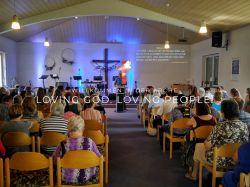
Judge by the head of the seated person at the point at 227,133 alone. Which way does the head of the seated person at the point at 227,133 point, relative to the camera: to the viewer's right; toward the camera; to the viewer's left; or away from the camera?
away from the camera

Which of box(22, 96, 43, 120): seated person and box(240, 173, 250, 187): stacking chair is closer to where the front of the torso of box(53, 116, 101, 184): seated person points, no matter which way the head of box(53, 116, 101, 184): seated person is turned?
the seated person

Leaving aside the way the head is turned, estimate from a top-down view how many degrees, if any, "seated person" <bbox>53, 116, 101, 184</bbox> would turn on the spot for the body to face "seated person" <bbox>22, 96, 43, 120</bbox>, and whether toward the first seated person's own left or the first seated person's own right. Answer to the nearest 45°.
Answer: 0° — they already face them

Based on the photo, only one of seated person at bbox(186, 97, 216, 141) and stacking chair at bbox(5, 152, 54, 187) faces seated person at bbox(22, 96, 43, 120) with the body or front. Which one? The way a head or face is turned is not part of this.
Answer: the stacking chair

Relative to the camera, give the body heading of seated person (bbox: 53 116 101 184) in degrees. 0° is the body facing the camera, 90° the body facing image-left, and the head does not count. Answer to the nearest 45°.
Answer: approximately 180°

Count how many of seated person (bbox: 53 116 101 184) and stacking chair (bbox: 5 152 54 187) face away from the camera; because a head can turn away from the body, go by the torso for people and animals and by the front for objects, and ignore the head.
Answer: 2

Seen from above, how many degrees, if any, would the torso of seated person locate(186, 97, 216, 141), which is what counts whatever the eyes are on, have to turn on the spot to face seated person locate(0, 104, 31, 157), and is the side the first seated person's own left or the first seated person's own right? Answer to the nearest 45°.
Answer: approximately 135° to the first seated person's own left

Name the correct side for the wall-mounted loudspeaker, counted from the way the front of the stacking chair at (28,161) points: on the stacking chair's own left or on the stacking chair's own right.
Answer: on the stacking chair's own right

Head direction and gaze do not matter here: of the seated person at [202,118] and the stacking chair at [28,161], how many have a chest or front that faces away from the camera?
2

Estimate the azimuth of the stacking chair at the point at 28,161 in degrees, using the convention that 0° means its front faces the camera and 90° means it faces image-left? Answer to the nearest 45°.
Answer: approximately 180°

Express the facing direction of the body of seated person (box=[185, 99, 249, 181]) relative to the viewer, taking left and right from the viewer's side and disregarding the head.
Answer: facing away from the viewer and to the left of the viewer

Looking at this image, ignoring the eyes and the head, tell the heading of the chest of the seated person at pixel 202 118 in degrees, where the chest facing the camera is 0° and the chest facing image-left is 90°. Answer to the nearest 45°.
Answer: approximately 180°

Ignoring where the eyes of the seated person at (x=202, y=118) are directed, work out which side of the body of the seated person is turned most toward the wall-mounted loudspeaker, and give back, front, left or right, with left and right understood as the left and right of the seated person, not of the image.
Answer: front

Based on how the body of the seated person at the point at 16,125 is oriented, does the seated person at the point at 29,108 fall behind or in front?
in front

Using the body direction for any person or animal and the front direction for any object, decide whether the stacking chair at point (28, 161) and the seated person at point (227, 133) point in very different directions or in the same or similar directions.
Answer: same or similar directions

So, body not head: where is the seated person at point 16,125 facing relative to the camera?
away from the camera

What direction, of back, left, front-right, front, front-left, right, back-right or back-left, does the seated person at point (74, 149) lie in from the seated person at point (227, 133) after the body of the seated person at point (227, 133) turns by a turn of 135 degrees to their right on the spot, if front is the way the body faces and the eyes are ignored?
back-right
